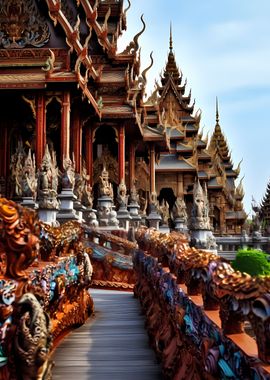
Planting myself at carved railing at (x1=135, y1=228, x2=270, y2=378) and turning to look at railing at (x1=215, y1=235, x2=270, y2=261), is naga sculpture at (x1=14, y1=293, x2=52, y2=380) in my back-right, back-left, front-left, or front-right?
back-left

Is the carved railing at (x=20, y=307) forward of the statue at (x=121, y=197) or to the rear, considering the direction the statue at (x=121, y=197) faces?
forward

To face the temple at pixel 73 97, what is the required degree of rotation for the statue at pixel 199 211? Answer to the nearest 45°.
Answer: approximately 90° to its right
